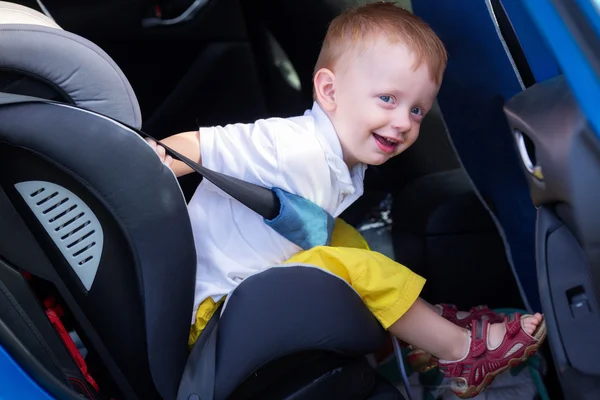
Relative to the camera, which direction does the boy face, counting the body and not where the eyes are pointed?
to the viewer's right

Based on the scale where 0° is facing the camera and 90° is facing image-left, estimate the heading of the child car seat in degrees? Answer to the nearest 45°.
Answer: approximately 270°

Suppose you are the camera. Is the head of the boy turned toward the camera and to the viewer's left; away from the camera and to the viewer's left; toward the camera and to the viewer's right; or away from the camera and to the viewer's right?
toward the camera and to the viewer's right
